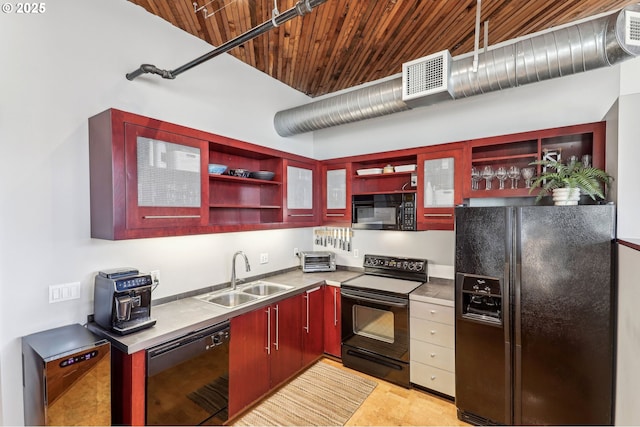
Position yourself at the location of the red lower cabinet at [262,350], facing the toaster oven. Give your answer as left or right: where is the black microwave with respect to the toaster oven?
right

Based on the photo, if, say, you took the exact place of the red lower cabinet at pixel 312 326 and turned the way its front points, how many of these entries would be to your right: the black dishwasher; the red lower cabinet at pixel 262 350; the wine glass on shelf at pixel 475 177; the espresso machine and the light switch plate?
4

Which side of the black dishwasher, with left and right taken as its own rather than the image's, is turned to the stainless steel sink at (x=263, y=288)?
left

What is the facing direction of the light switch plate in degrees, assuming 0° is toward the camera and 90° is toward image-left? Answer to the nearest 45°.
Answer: approximately 0°

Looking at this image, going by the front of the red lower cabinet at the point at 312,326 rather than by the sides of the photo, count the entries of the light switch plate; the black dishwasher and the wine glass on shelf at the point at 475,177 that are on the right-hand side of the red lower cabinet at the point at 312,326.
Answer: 2

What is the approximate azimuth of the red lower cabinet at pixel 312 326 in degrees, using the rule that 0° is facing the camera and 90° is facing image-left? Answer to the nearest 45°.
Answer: approximately 315°

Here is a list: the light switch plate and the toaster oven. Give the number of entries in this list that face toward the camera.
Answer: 2
